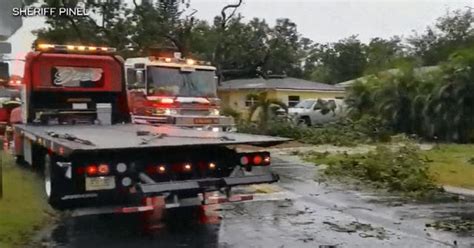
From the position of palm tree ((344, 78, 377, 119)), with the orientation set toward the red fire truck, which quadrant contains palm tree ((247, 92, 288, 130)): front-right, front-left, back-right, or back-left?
front-right

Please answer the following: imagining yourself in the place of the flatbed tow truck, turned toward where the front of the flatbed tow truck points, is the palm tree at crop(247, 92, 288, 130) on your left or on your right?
on your right

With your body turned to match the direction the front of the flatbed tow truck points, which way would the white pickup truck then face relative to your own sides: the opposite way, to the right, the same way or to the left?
to the left

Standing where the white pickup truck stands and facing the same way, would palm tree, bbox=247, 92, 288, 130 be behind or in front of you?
in front

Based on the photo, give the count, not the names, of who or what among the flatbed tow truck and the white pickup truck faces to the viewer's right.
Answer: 0

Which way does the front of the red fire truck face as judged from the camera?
facing the viewer and to the right of the viewer

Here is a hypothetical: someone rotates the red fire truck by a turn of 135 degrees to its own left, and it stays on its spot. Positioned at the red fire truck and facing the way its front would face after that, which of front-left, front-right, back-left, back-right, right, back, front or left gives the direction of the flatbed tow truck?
back

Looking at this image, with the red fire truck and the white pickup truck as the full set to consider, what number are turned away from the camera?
0

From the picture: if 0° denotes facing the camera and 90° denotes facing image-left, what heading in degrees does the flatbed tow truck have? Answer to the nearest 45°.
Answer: approximately 135°

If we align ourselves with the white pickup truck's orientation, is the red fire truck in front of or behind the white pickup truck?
in front

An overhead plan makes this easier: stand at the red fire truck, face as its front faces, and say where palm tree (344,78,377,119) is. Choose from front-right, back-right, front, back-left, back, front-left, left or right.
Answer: left

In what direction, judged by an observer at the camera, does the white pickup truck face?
facing the viewer and to the left of the viewer
